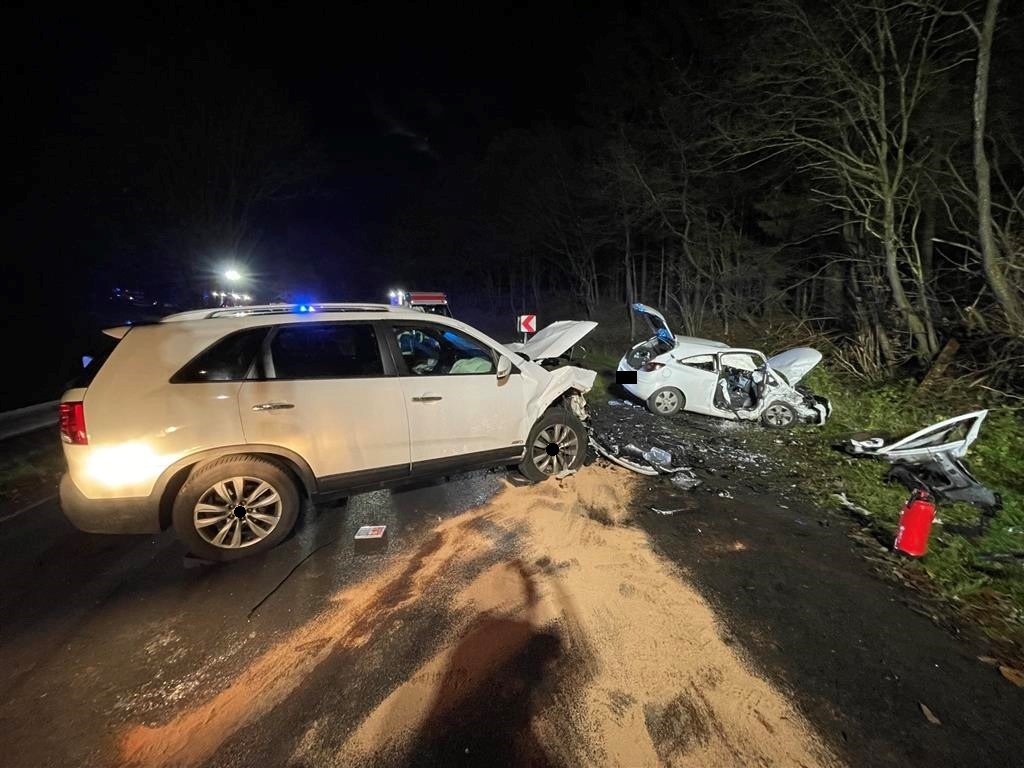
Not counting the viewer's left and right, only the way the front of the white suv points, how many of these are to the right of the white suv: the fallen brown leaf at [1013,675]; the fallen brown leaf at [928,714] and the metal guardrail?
2

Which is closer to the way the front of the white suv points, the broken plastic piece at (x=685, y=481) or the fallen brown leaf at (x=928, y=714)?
the broken plastic piece

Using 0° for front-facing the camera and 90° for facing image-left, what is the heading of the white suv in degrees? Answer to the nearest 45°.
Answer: approximately 225°

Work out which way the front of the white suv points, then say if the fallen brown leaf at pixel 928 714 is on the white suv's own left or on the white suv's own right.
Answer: on the white suv's own right

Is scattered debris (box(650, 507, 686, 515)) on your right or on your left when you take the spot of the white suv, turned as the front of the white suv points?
on your right

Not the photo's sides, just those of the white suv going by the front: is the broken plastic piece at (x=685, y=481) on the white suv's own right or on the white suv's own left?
on the white suv's own right

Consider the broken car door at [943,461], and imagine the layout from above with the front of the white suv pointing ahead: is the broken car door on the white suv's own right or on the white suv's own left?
on the white suv's own right

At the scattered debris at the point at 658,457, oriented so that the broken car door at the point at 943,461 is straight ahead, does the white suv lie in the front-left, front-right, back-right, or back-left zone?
back-right

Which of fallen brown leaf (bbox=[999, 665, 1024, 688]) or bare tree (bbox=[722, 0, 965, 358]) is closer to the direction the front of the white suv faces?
the bare tree

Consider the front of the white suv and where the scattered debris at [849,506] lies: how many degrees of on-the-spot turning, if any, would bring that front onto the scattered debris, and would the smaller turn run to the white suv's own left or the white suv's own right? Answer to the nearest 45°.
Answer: approximately 45° to the white suv's own right

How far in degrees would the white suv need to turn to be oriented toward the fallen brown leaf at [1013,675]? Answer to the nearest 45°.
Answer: approximately 90° to its right

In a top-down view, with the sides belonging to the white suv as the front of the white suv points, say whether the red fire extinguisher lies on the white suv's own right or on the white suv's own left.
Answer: on the white suv's own right
